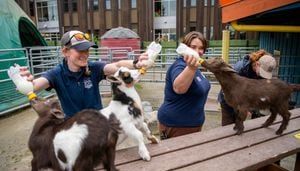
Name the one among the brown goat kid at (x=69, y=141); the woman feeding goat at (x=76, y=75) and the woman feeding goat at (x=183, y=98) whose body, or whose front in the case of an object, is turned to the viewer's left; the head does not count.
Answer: the brown goat kid

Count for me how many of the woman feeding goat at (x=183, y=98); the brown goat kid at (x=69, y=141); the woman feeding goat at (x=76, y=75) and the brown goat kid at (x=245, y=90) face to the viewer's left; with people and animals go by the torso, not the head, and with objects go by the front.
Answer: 2

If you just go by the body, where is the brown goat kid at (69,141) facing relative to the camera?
to the viewer's left

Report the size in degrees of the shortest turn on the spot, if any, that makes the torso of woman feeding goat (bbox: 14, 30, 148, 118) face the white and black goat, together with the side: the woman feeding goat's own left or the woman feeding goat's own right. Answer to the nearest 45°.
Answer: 0° — they already face it

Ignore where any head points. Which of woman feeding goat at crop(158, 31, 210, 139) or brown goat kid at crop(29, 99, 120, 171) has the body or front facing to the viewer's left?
the brown goat kid

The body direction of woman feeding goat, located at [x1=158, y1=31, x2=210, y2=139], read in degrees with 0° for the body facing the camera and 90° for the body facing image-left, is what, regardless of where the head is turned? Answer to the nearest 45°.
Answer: approximately 315°

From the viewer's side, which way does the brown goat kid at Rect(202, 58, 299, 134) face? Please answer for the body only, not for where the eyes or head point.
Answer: to the viewer's left

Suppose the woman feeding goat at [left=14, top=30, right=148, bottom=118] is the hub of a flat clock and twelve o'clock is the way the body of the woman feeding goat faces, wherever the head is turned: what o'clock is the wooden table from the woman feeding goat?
The wooden table is roughly at 11 o'clock from the woman feeding goat.

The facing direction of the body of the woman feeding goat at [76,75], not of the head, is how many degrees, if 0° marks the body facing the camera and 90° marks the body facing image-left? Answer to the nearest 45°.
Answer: approximately 315°

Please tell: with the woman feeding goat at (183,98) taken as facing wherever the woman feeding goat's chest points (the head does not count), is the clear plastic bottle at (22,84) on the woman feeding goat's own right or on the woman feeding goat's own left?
on the woman feeding goat's own right

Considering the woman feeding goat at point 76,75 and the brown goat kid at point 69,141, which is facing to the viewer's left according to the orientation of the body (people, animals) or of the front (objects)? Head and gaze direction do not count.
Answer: the brown goat kid
